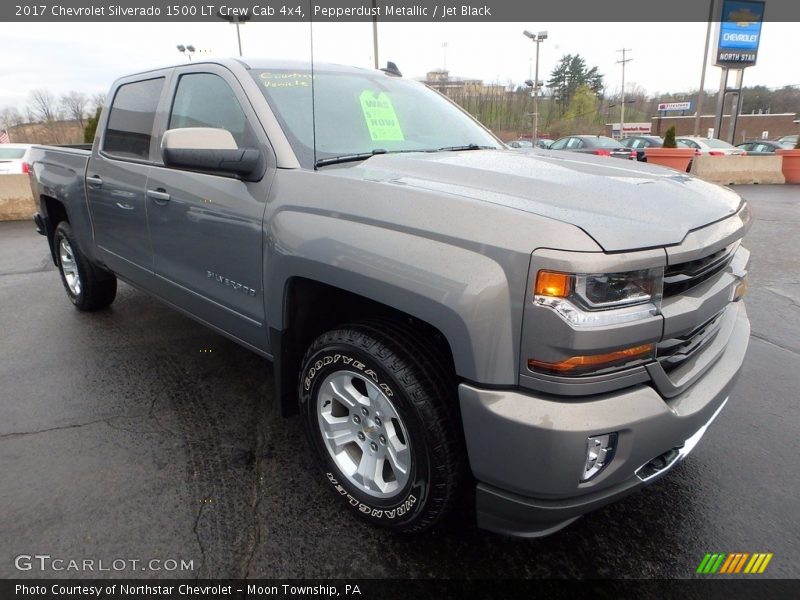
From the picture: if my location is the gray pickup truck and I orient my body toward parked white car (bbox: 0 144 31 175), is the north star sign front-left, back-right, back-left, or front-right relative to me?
front-right

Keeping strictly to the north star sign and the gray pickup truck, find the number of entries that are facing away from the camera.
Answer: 0

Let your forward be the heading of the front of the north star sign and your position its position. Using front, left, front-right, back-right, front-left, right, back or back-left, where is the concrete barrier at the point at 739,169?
front

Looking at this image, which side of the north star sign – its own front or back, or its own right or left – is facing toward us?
front

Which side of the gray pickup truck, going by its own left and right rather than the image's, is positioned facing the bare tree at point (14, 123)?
back

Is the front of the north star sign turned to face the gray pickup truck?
yes

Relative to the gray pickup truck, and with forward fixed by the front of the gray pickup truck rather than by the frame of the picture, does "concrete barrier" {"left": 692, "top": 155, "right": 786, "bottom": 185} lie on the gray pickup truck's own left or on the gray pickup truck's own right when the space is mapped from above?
on the gray pickup truck's own left

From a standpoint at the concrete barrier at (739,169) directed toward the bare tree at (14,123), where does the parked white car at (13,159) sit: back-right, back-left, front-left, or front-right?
front-left

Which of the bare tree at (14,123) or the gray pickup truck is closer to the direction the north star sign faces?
the gray pickup truck

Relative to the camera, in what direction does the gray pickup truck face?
facing the viewer and to the right of the viewer

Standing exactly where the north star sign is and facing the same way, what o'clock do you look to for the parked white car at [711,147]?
The parked white car is roughly at 12 o'clock from the north star sign.

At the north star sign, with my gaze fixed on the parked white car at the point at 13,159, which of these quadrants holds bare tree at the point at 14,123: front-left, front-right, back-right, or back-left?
front-right
